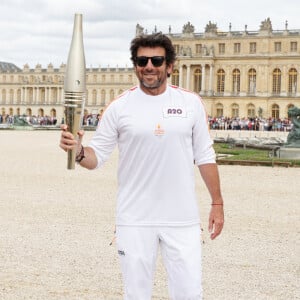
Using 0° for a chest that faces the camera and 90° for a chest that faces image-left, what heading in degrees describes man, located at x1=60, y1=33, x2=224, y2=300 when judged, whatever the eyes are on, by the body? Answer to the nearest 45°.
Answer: approximately 0°

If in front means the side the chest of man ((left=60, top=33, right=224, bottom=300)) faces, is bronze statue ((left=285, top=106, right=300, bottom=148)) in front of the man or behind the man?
behind
